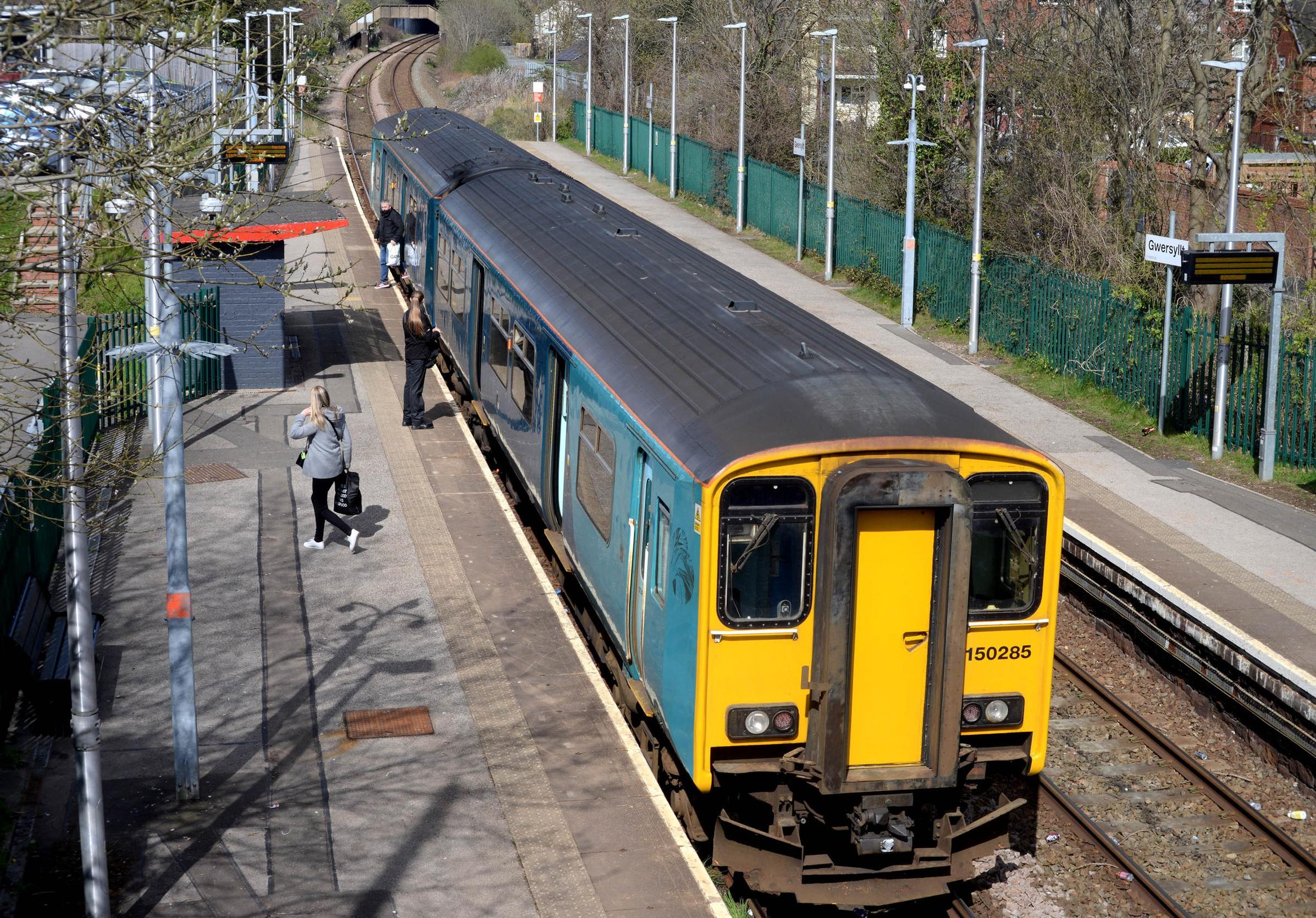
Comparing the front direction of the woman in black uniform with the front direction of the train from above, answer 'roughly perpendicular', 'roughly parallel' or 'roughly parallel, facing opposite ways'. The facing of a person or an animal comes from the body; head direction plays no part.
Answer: roughly perpendicular

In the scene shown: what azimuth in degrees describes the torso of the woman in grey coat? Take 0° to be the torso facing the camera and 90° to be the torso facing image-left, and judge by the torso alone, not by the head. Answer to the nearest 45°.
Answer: approximately 135°

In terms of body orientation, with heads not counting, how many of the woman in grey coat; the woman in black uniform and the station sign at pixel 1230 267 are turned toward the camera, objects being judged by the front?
1

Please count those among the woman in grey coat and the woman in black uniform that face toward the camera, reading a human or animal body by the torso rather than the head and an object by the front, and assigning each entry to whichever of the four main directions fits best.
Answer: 0

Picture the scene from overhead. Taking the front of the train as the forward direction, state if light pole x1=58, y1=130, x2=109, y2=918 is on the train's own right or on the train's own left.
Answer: on the train's own right

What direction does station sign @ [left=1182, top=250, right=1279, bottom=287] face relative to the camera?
toward the camera

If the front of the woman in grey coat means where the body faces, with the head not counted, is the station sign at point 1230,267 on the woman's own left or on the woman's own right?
on the woman's own right

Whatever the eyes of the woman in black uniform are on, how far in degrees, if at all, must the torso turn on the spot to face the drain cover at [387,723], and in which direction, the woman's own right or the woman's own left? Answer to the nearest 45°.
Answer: approximately 135° to the woman's own right
